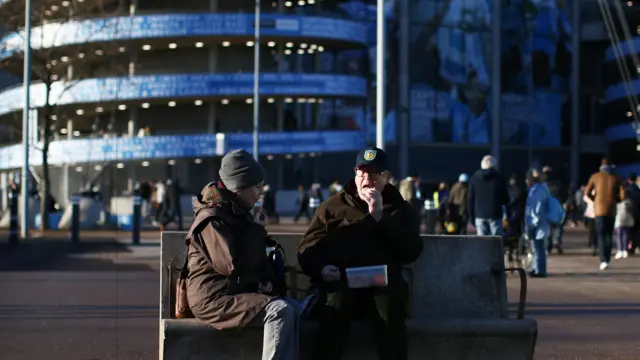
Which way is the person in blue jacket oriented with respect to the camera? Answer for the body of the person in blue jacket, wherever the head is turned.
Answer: to the viewer's left

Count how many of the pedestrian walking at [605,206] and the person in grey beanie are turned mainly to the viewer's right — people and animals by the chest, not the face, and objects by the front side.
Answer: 1

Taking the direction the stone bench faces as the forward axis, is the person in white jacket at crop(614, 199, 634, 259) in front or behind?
behind

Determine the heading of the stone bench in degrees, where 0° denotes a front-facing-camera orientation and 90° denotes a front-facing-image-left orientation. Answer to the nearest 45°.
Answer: approximately 0°

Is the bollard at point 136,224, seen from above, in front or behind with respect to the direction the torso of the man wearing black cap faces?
behind

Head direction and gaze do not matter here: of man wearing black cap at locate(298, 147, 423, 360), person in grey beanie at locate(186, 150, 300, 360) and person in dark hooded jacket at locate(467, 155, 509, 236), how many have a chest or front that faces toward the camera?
1

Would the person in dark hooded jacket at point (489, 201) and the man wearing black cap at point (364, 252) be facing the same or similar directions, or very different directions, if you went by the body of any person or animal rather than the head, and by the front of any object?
very different directions
